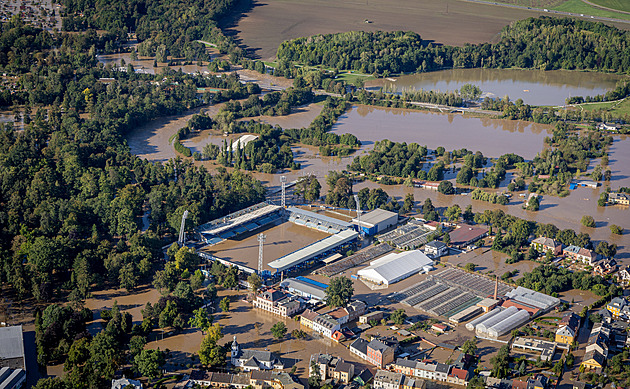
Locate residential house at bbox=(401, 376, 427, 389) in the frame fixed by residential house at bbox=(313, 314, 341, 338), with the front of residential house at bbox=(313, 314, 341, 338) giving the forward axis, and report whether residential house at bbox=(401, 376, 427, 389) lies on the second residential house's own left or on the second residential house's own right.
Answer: on the second residential house's own left

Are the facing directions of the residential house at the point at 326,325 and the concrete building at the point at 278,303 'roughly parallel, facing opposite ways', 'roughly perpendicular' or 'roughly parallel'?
roughly parallel

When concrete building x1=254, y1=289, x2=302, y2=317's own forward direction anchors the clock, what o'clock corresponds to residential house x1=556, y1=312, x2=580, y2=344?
The residential house is roughly at 8 o'clock from the concrete building.

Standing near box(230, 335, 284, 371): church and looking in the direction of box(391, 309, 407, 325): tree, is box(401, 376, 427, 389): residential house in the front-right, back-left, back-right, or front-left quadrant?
front-right

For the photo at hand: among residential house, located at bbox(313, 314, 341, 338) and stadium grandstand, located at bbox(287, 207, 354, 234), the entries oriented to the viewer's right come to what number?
0

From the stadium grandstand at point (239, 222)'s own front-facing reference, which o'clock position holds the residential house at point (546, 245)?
The residential house is roughly at 11 o'clock from the stadium grandstand.

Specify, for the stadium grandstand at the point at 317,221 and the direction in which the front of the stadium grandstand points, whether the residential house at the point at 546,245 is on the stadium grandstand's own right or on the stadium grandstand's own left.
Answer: on the stadium grandstand's own left

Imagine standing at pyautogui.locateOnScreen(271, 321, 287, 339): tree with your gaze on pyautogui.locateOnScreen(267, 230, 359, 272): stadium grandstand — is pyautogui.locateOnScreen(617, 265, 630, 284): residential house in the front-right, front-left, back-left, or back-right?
front-right

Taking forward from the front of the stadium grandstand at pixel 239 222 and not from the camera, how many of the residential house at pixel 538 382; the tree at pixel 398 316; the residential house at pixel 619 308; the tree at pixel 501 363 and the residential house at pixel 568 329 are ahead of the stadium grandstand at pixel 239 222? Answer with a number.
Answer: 5

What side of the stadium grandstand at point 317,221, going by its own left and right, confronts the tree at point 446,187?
back

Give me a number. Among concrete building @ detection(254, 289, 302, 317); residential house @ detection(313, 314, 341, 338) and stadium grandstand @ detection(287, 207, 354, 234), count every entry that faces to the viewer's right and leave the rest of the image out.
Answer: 0

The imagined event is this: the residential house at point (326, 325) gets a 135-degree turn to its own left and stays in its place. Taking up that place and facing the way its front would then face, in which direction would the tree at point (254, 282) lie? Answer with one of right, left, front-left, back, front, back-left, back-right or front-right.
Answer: back-left

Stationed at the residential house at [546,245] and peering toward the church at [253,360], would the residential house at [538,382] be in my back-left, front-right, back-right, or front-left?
front-left

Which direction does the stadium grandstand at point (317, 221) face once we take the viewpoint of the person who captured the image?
facing the viewer and to the left of the viewer

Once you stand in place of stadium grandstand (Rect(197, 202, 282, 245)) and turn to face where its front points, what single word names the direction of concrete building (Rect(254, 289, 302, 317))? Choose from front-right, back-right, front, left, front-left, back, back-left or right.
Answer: front-right

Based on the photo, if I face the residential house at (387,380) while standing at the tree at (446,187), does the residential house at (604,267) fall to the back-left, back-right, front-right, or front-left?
front-left

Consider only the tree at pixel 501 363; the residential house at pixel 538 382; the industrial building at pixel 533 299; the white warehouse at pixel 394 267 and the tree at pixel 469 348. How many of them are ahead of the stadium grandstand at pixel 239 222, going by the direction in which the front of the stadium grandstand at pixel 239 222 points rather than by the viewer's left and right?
5

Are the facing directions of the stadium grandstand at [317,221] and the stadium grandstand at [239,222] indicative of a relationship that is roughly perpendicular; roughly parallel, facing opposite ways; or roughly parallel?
roughly perpendicular

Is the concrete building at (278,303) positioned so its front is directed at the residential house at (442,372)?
no

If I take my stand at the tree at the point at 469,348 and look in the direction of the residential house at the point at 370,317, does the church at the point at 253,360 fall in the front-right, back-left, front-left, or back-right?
front-left

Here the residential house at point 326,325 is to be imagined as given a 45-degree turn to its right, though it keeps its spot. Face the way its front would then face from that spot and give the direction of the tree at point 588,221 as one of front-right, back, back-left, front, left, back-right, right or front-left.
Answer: back-right

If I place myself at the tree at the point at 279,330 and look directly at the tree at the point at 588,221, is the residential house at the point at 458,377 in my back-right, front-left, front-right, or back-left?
front-right
